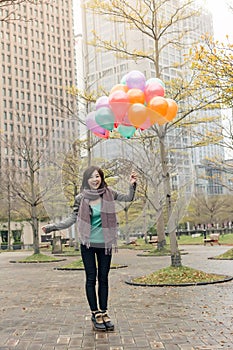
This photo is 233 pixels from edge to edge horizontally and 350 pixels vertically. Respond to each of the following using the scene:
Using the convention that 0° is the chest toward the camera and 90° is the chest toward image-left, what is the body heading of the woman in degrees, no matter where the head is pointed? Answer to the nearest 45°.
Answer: approximately 0°
